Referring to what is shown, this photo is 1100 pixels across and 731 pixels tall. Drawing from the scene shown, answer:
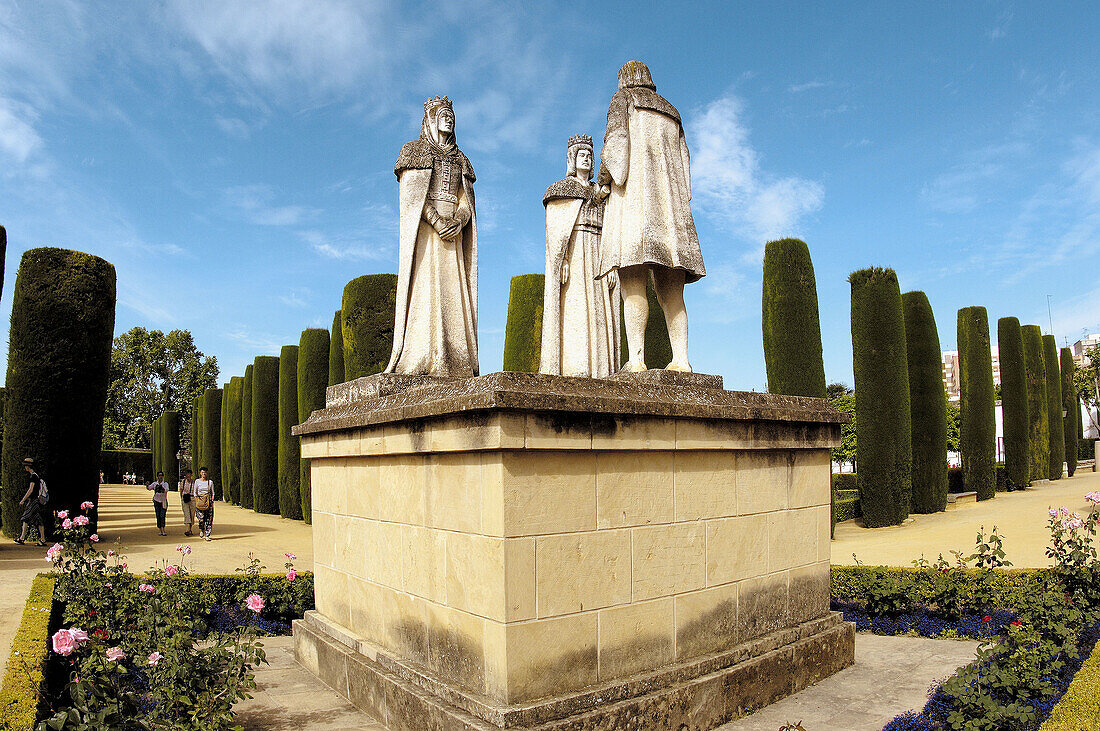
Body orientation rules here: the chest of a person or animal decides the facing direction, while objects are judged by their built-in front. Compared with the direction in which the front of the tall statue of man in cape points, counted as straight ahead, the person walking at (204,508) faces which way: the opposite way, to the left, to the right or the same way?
the opposite way

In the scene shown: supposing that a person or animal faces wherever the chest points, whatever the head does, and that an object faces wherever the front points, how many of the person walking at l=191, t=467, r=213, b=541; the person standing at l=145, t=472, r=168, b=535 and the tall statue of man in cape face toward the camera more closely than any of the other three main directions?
2

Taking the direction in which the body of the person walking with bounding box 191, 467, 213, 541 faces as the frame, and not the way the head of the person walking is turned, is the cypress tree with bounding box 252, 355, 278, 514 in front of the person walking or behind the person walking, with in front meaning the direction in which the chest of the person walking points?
behind

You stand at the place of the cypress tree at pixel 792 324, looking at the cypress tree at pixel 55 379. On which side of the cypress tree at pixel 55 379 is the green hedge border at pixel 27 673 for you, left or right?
left

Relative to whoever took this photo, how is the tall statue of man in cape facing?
facing away from the viewer and to the left of the viewer

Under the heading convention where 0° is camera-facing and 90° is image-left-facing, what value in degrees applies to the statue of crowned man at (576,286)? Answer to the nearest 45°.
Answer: approximately 315°

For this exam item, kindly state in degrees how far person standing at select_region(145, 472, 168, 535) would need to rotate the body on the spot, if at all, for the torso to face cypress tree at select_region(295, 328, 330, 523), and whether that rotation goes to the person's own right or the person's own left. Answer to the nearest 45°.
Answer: approximately 135° to the person's own left

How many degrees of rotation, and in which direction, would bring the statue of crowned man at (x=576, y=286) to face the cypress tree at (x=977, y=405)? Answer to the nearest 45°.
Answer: approximately 90° to its left

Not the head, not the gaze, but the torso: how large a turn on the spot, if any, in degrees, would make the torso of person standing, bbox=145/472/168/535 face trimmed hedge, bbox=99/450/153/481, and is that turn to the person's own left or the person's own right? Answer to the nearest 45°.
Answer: approximately 180°
